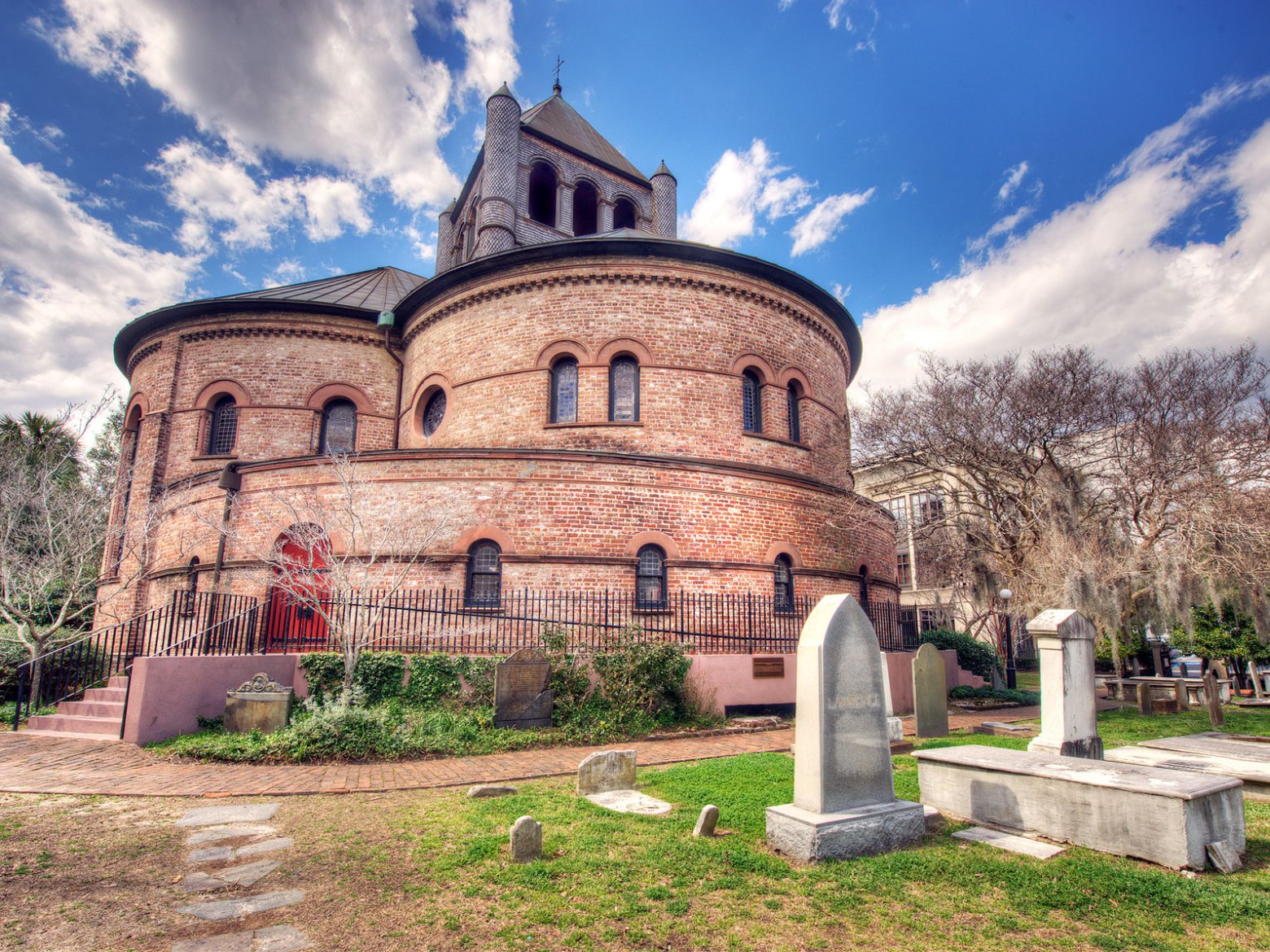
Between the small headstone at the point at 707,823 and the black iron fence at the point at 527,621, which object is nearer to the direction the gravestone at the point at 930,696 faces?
the small headstone

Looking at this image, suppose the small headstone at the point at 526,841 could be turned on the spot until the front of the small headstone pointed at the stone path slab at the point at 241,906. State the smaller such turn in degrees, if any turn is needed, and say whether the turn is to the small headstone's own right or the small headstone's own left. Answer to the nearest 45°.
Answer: approximately 90° to the small headstone's own right

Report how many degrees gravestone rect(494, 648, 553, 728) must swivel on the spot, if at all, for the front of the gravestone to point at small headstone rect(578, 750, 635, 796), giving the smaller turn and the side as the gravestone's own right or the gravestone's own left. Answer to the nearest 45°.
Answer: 0° — it already faces it

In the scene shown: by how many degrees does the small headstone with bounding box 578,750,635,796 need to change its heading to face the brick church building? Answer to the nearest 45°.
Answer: approximately 180°

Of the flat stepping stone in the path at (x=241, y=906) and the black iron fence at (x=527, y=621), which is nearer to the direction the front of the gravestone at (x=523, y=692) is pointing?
the flat stepping stone in the path

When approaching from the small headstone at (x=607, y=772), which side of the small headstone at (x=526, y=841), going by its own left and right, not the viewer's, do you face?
back

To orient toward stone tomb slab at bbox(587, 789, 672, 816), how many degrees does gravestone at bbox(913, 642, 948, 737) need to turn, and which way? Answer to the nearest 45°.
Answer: approximately 45° to its right

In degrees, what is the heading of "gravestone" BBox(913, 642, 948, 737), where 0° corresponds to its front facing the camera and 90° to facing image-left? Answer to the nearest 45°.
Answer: approximately 0°

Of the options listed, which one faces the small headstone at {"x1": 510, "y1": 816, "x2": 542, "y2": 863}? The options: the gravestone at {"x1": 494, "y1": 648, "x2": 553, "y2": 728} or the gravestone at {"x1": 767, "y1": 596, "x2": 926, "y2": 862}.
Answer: the gravestone at {"x1": 494, "y1": 648, "x2": 553, "y2": 728}

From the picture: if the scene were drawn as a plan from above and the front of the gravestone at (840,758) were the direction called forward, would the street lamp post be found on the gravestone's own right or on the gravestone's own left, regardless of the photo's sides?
on the gravestone's own left

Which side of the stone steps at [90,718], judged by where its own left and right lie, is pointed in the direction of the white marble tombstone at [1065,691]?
left

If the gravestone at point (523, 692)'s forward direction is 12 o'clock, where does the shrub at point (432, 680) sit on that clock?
The shrub is roughly at 4 o'clock from the gravestone.

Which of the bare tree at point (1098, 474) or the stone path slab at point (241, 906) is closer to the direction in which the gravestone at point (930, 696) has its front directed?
the stone path slab

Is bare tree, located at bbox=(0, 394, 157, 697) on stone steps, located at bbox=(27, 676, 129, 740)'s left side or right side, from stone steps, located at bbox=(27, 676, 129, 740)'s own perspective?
on its right

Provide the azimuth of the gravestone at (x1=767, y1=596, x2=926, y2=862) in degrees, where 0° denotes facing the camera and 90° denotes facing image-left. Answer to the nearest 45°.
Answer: approximately 315°
